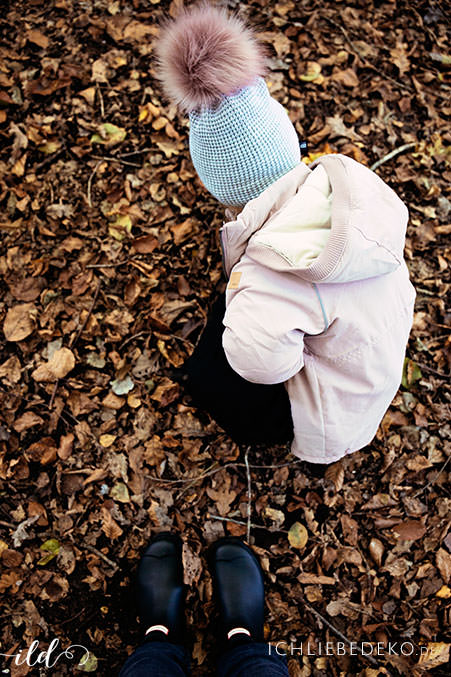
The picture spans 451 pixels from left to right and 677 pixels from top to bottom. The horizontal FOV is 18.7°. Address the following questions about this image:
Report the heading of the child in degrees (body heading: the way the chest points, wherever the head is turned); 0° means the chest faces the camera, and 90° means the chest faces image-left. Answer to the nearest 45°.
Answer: approximately 135°

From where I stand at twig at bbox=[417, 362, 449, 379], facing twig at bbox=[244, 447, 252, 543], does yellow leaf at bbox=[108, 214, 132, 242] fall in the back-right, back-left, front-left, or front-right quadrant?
front-right

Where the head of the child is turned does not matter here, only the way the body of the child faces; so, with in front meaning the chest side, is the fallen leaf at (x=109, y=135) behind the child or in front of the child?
in front

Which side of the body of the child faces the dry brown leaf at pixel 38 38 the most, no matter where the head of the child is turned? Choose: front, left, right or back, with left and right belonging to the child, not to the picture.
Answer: front
